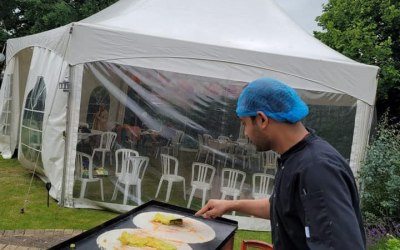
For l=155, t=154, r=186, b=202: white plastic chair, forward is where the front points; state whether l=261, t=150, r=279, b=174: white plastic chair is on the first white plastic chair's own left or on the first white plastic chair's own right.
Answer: on the first white plastic chair's own left

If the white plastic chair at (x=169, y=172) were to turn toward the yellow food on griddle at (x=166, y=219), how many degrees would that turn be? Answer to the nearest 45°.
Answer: approximately 45° to its right

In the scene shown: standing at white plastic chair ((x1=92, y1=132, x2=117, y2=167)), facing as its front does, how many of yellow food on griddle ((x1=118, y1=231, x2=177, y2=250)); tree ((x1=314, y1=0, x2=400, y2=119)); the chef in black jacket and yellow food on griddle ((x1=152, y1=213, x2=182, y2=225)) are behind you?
1

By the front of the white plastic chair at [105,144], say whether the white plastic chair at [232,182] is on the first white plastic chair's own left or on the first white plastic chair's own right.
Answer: on the first white plastic chair's own left

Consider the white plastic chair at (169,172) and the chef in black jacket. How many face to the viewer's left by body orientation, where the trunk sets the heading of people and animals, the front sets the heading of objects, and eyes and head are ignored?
1

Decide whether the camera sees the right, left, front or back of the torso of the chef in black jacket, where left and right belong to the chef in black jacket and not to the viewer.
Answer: left

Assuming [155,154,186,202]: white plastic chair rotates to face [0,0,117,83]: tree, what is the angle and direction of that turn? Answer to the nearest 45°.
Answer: approximately 180°

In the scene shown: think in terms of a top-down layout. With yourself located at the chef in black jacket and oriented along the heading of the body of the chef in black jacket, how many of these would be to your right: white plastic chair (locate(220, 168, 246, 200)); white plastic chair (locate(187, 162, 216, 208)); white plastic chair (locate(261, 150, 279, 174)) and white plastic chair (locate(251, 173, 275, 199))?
4

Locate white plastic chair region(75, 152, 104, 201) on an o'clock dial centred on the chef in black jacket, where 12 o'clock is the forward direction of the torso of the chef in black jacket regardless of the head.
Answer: The white plastic chair is roughly at 2 o'clock from the chef in black jacket.

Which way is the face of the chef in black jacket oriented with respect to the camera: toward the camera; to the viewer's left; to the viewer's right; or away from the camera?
to the viewer's left

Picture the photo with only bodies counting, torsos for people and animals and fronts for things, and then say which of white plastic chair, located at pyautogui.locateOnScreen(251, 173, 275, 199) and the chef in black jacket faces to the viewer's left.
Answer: the chef in black jacket

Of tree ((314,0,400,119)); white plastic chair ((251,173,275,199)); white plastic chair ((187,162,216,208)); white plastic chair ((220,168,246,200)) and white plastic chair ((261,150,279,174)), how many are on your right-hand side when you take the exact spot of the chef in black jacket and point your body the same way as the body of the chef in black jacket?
5
